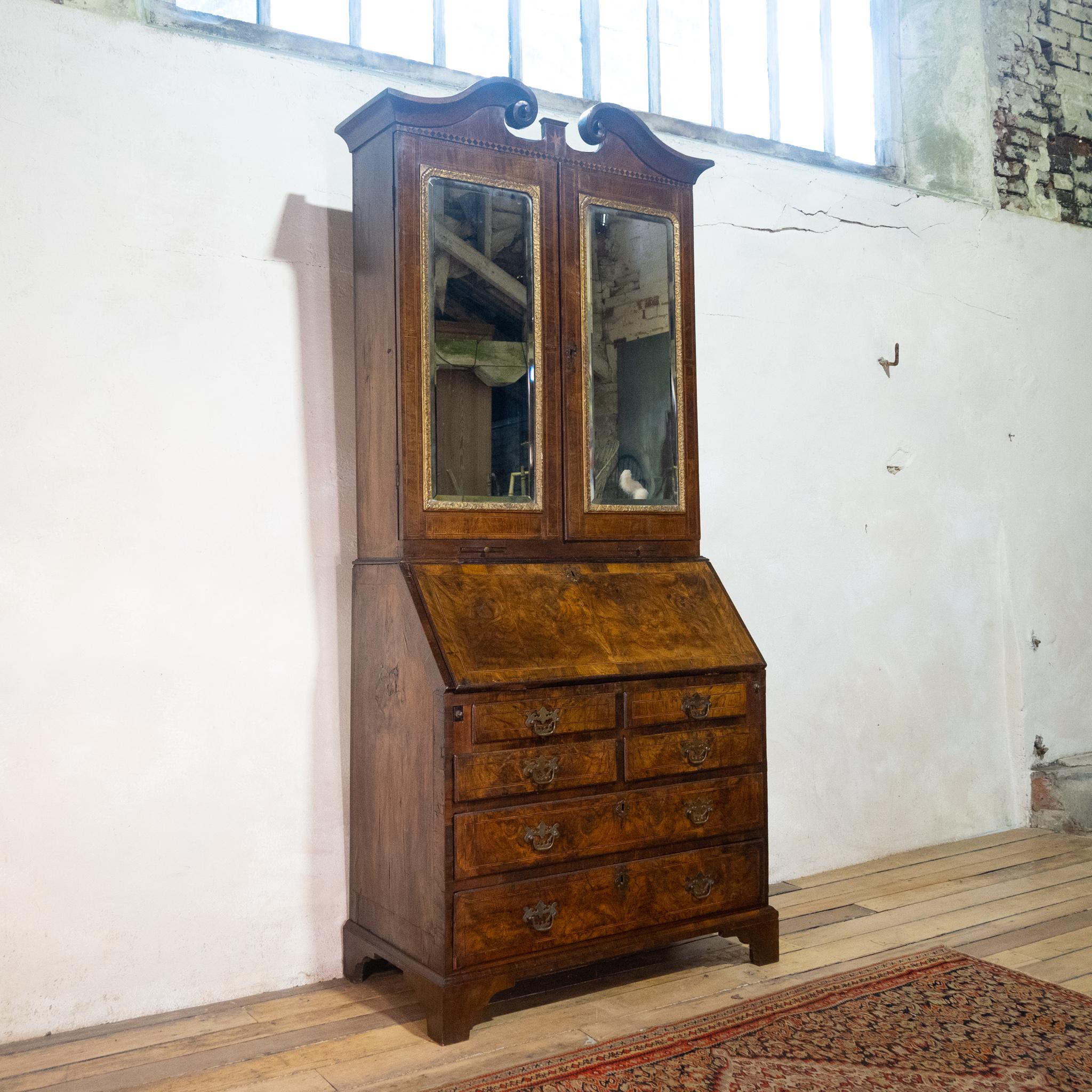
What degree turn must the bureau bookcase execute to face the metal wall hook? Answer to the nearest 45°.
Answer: approximately 90° to its left

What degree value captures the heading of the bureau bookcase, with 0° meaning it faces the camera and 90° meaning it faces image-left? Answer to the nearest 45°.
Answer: approximately 315°
